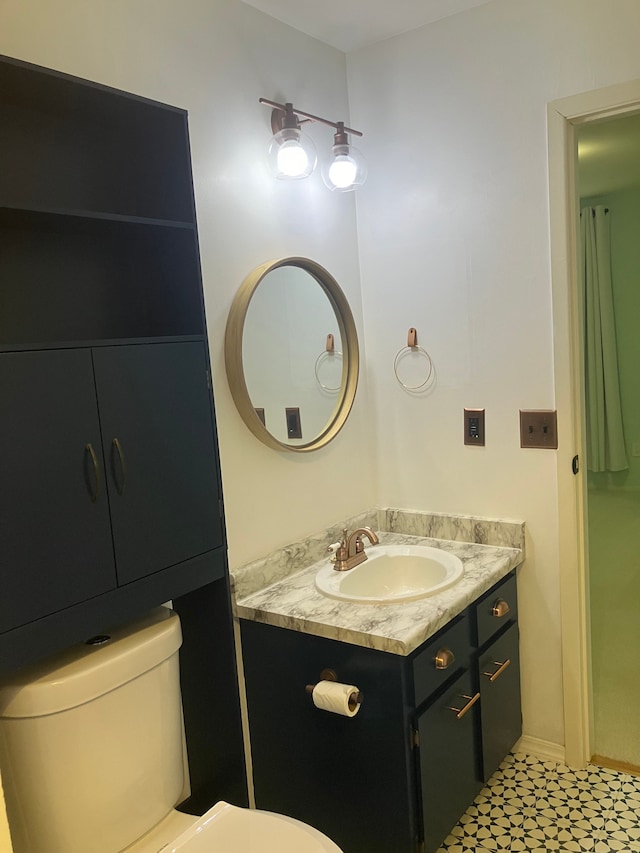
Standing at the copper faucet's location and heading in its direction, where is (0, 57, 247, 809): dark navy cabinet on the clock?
The dark navy cabinet is roughly at 3 o'clock from the copper faucet.

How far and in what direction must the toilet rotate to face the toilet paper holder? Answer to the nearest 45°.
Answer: approximately 45° to its left

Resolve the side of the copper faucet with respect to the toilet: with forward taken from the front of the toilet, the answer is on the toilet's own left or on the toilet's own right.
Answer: on the toilet's own left

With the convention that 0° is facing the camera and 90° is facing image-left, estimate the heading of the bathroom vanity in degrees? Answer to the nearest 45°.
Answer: approximately 315°

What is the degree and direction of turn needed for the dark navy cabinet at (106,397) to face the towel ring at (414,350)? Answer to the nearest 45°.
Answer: approximately 90° to its left

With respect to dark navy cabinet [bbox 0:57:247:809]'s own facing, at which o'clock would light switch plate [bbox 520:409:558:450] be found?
The light switch plate is roughly at 10 o'clock from the dark navy cabinet.

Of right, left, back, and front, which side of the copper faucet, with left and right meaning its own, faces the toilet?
right

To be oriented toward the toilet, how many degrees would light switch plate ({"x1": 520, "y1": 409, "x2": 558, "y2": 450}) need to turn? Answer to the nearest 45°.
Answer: approximately 45° to its right
